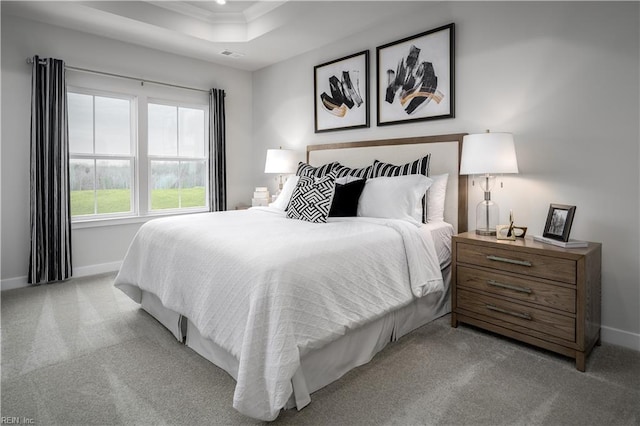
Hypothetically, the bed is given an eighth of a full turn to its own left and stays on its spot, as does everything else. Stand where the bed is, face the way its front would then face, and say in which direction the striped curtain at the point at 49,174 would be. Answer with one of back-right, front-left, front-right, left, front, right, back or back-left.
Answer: back-right

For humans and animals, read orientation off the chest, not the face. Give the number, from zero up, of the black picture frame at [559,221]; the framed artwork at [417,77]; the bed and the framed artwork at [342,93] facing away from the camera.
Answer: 0

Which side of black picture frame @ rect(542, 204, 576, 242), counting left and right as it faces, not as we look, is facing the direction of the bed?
front

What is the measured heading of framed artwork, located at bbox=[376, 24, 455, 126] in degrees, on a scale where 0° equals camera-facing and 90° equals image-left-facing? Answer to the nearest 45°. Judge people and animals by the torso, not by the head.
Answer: approximately 45°

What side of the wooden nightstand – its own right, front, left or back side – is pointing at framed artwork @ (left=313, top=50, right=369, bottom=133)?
right

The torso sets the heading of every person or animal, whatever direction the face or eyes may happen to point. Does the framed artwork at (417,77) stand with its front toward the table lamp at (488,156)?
no

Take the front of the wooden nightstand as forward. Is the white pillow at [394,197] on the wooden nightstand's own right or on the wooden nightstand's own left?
on the wooden nightstand's own right

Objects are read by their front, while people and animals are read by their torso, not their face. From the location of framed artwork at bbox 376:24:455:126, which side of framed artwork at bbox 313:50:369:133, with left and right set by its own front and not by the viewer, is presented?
left

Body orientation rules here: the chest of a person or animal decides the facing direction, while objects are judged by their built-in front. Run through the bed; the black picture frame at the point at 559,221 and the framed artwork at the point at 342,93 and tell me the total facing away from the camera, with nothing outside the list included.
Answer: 0

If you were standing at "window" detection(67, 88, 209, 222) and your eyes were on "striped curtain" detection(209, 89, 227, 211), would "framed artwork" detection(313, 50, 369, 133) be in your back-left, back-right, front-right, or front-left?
front-right

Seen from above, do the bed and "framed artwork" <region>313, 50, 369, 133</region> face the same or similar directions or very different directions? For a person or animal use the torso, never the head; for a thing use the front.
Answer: same or similar directions

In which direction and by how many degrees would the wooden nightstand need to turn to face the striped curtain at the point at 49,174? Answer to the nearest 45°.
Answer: approximately 45° to its right

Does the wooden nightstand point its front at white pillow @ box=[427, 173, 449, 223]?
no

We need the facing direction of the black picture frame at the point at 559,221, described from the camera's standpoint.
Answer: facing the viewer and to the left of the viewer

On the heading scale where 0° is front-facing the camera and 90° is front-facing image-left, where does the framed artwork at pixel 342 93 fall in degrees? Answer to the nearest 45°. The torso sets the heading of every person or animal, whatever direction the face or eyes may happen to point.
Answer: approximately 45°

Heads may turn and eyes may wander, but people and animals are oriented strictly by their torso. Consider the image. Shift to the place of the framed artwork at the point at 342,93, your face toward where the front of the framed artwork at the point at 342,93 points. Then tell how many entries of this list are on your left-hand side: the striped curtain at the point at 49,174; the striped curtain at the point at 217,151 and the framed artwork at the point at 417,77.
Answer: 1
